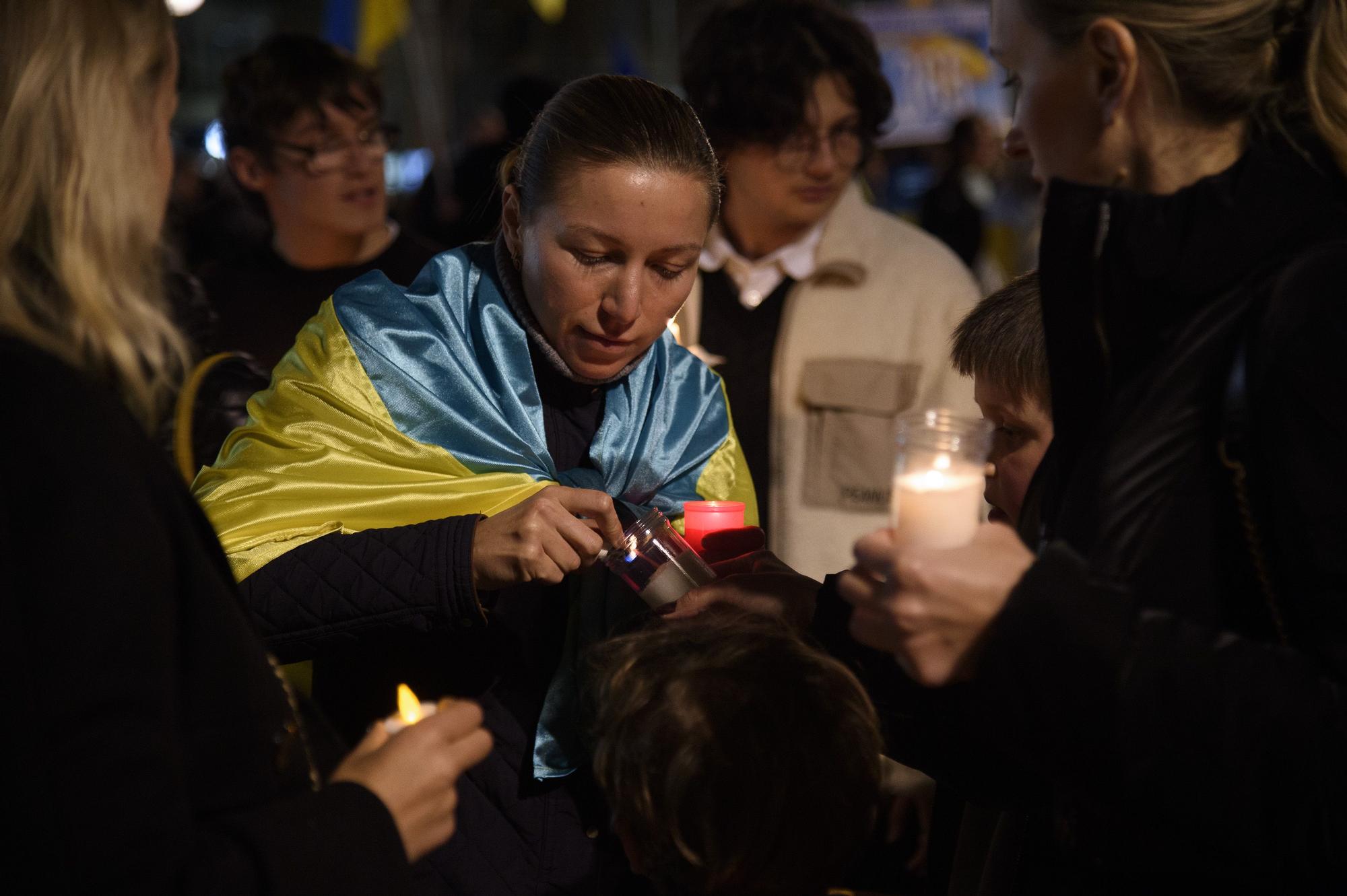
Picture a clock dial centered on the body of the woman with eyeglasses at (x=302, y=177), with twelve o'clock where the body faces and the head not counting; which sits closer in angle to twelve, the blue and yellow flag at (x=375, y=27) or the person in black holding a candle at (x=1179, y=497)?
the person in black holding a candle

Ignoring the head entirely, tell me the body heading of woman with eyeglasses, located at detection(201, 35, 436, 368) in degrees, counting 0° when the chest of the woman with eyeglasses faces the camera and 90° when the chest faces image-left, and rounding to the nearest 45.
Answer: approximately 315°

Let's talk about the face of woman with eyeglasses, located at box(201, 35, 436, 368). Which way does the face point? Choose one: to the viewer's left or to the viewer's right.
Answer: to the viewer's right

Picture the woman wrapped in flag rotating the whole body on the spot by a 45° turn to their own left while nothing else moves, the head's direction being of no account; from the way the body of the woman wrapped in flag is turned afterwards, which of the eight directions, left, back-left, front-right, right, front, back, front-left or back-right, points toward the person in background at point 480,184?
left

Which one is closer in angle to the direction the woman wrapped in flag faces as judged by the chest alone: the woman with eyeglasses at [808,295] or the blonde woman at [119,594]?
the blonde woman

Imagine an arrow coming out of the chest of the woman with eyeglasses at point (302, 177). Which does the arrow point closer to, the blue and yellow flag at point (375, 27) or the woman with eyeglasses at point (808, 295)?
the woman with eyeglasses

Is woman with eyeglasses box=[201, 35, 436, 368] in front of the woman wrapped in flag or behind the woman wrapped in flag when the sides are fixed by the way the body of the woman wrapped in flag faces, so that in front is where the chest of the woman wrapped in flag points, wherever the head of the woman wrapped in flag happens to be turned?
behind

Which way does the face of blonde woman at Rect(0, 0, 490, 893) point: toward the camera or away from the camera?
away from the camera
